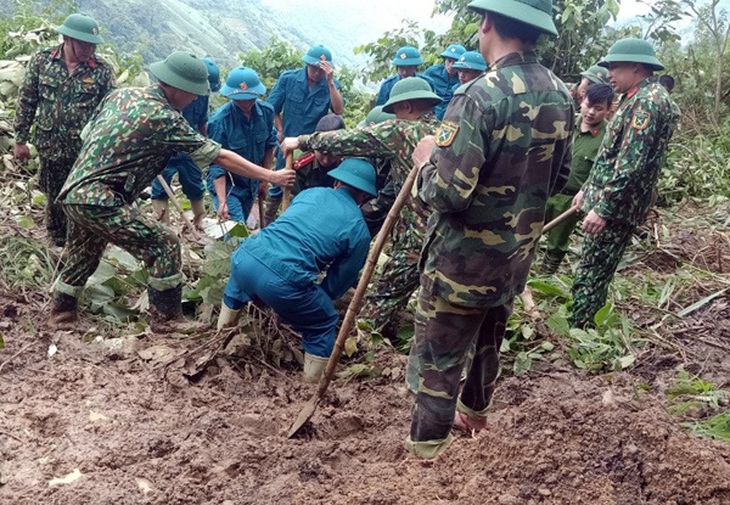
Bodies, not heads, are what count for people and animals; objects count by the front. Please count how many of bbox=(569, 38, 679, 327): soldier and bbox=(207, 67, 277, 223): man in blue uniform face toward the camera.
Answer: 1

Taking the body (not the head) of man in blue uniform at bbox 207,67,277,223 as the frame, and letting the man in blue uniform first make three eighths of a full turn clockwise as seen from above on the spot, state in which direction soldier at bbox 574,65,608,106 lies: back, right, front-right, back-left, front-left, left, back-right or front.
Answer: back-right

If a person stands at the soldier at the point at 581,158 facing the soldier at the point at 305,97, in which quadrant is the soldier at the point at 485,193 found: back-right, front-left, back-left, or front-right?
back-left

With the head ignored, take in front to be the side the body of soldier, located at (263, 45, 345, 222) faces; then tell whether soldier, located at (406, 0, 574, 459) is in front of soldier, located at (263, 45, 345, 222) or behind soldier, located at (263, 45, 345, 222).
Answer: in front

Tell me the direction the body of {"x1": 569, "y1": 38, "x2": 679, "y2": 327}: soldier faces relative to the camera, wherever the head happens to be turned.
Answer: to the viewer's left

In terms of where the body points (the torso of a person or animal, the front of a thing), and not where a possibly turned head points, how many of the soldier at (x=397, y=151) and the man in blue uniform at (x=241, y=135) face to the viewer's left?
1

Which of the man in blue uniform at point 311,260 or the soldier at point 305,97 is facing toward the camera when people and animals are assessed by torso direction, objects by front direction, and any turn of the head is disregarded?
the soldier

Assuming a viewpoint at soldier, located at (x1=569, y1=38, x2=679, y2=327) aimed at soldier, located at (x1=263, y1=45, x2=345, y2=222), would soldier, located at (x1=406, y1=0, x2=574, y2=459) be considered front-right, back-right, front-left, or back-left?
back-left

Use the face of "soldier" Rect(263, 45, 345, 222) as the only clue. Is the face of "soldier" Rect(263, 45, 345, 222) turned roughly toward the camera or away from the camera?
toward the camera

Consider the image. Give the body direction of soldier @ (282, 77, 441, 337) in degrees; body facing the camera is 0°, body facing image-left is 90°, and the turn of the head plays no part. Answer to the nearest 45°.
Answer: approximately 90°

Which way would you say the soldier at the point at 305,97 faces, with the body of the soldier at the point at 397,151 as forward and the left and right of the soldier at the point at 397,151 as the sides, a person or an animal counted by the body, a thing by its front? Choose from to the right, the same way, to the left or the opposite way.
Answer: to the left

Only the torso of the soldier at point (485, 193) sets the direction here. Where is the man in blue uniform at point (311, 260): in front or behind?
in front

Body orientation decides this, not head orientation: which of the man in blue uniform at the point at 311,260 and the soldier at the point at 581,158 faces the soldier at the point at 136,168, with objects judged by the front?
the soldier at the point at 581,158

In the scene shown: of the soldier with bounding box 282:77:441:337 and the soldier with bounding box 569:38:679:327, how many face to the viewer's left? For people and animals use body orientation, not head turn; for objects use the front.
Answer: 2

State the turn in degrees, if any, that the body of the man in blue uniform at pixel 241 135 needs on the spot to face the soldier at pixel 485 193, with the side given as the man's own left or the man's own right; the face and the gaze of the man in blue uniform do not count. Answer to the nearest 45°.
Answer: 0° — they already face them

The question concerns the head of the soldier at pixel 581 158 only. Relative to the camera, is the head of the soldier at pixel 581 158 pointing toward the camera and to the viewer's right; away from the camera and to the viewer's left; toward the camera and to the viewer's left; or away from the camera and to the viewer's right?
toward the camera and to the viewer's left

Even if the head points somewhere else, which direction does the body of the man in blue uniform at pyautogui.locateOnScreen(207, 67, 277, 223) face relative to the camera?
toward the camera
